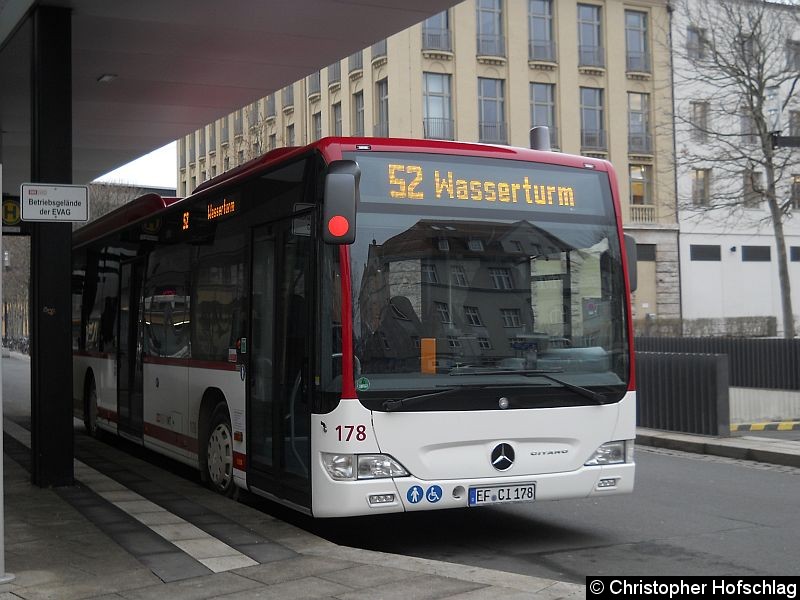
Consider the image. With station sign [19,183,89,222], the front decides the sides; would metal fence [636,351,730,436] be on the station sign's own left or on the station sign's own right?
on the station sign's own left

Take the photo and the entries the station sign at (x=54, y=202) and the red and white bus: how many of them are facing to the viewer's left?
0

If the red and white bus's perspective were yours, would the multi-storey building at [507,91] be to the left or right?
on its left

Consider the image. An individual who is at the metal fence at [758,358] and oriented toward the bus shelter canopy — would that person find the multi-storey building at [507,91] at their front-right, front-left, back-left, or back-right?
back-right

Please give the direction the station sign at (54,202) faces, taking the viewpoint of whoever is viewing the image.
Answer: facing the viewer

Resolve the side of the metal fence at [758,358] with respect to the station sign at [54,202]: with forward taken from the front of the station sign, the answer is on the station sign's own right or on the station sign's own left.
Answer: on the station sign's own left

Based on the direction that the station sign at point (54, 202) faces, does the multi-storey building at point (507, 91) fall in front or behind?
behind

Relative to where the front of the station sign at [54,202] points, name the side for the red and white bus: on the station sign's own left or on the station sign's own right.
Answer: on the station sign's own left

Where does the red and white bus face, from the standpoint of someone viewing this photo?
facing the viewer and to the right of the viewer
